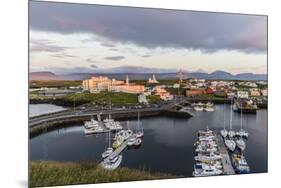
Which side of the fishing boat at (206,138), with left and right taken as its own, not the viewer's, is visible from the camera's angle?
right

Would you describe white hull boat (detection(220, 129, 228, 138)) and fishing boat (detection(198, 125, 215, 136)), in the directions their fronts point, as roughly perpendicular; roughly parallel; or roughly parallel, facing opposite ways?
roughly perpendicular

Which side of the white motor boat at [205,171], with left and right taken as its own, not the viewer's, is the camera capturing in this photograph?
right
